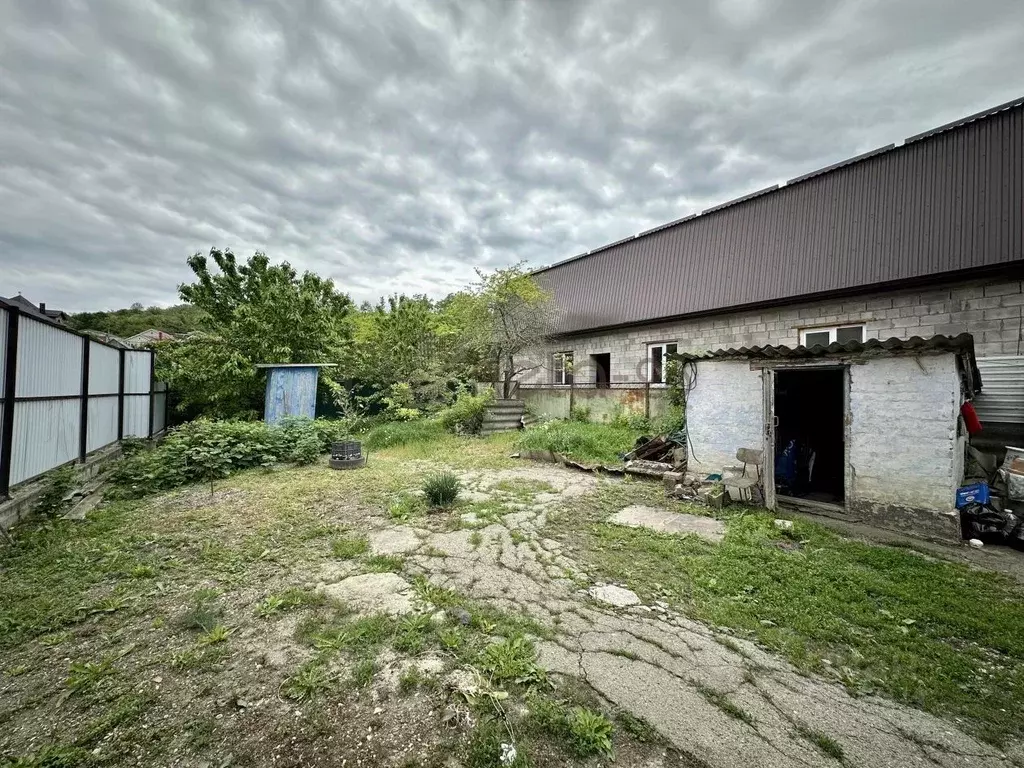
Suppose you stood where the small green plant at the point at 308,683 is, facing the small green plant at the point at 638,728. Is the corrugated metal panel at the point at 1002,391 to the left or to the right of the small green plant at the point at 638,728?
left
